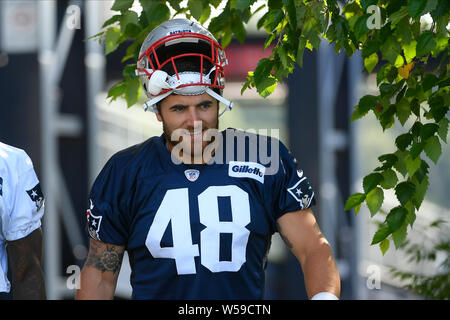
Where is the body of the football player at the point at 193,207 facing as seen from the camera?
toward the camera

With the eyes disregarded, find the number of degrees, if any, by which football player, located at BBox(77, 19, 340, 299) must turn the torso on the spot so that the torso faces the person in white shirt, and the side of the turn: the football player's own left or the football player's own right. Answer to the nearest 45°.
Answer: approximately 90° to the football player's own right
